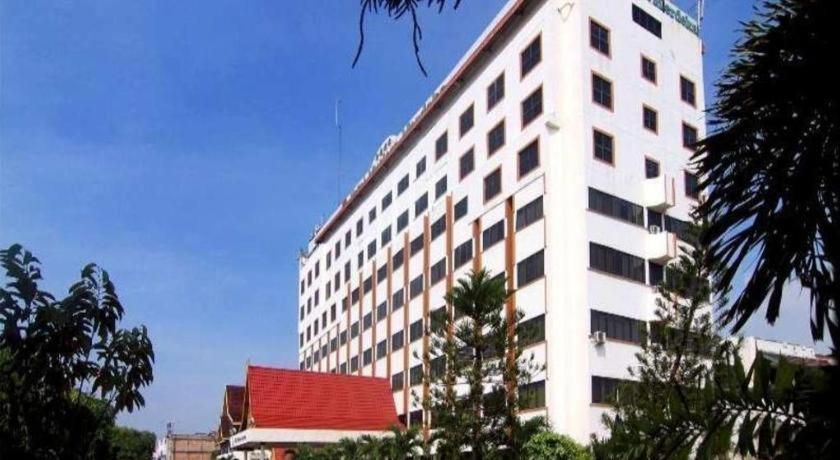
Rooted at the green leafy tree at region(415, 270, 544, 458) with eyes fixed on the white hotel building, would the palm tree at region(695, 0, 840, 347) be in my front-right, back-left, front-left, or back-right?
back-right
